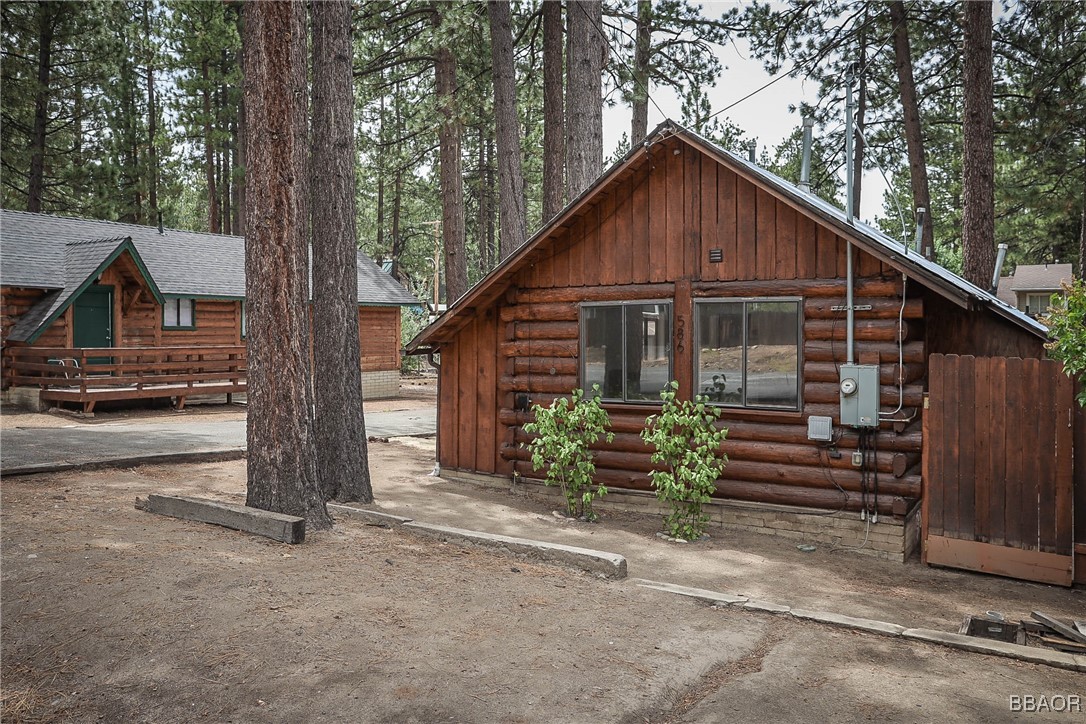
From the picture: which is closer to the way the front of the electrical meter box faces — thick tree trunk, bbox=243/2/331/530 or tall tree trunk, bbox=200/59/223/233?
the thick tree trunk

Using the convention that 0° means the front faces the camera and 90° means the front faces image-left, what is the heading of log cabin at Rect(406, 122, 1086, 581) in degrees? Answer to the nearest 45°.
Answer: approximately 45°

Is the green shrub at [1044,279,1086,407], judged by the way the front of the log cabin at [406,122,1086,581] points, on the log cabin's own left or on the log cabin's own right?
on the log cabin's own left

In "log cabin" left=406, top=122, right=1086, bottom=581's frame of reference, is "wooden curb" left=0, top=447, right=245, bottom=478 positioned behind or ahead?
ahead

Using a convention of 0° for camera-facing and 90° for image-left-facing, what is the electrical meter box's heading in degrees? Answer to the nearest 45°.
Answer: approximately 45°

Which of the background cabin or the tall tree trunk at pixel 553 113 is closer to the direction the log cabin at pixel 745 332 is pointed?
the background cabin

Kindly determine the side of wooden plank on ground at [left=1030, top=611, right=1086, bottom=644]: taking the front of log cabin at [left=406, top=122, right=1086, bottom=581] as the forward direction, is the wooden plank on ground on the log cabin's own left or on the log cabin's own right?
on the log cabin's own left

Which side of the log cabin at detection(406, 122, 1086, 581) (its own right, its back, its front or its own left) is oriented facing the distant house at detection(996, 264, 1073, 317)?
back

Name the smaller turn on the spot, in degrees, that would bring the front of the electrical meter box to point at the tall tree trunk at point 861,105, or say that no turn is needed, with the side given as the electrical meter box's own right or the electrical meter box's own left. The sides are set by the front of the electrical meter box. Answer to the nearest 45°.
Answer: approximately 135° to the electrical meter box's own right

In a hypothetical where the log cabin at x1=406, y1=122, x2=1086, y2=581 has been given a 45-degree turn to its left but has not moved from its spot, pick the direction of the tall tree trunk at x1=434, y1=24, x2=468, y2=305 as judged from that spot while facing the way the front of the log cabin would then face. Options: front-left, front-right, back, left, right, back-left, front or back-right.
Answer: back-right

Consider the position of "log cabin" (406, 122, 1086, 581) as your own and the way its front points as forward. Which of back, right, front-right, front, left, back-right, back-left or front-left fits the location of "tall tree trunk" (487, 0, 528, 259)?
right
